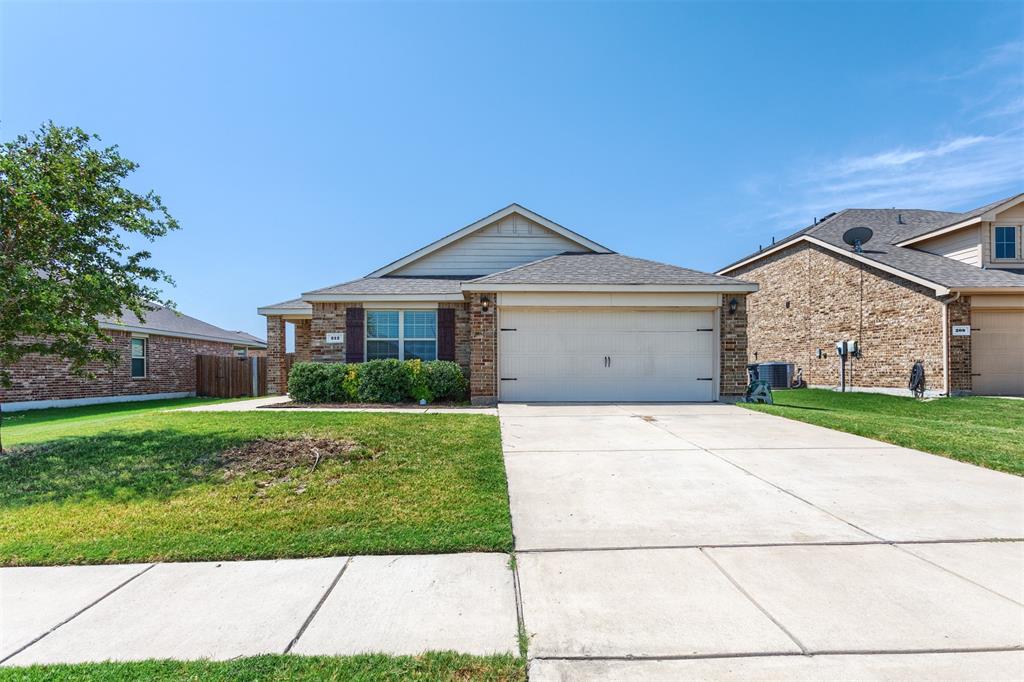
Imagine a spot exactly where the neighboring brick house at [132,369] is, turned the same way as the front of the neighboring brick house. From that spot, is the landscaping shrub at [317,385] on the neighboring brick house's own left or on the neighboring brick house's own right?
on the neighboring brick house's own left

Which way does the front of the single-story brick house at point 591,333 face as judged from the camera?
facing the viewer

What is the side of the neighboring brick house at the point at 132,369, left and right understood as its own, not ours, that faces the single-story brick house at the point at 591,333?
left

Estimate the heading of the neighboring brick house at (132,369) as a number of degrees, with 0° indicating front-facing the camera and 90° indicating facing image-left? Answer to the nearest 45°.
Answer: approximately 45°

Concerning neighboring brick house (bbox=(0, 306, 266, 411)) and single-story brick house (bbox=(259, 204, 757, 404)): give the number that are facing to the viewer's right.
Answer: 0

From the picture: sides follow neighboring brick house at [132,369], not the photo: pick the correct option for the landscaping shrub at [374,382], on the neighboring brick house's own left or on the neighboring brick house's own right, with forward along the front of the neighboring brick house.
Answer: on the neighboring brick house's own left

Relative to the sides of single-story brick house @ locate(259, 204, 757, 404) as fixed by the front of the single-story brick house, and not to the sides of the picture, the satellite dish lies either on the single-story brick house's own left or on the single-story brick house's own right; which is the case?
on the single-story brick house's own left

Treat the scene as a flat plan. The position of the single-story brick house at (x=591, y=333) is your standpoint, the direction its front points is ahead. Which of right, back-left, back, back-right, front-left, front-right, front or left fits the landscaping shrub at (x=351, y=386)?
right

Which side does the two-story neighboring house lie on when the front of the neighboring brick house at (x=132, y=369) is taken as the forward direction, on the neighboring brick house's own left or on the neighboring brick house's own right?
on the neighboring brick house's own left

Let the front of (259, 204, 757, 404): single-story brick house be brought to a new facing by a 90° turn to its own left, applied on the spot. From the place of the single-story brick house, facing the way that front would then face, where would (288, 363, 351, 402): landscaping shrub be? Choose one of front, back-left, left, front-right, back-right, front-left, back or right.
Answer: back

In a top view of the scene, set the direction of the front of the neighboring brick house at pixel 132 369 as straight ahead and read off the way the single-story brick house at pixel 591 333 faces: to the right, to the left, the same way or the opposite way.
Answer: the same way
